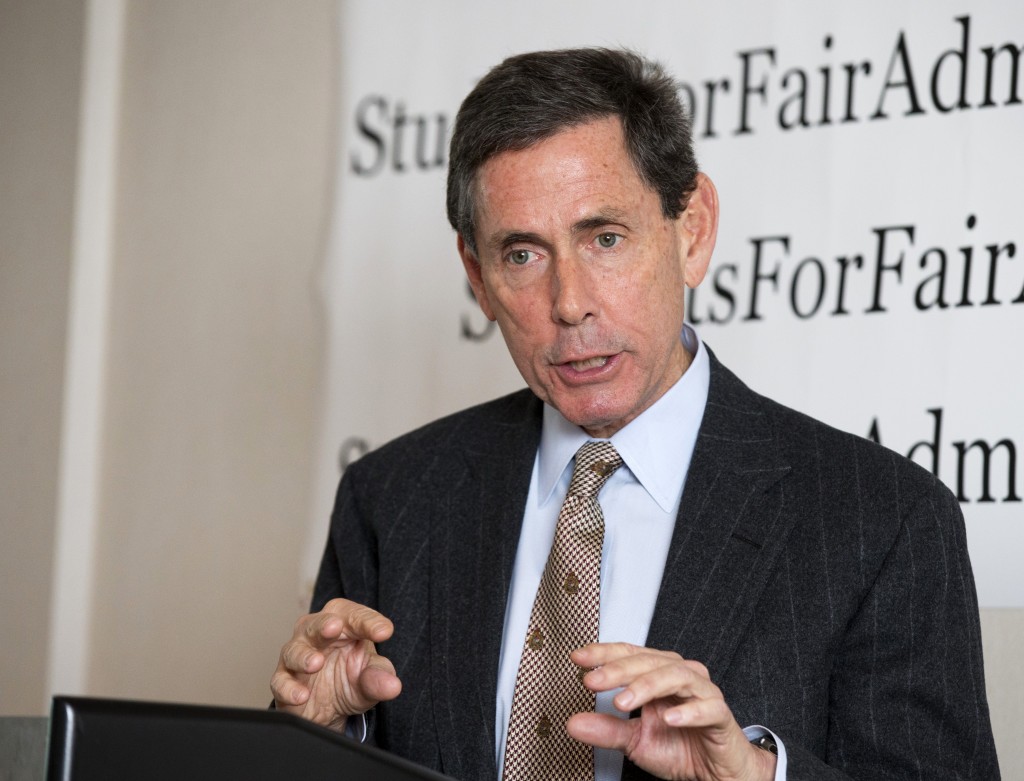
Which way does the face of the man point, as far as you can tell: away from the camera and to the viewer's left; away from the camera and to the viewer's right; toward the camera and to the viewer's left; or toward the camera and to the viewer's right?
toward the camera and to the viewer's left
